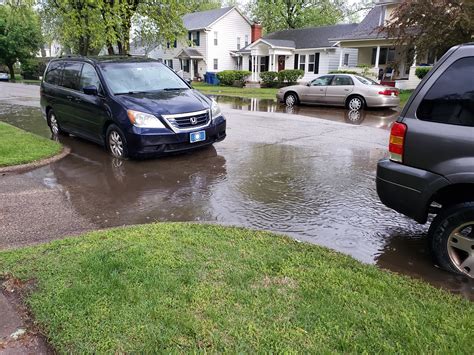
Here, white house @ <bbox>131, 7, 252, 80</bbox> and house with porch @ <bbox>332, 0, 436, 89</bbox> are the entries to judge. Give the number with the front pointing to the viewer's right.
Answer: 0

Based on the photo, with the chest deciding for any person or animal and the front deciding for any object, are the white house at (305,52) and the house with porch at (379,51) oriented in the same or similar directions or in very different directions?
same or similar directions

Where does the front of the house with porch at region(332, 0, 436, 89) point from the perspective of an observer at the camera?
facing the viewer and to the left of the viewer

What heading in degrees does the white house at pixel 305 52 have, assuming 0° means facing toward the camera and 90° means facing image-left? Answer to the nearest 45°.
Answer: approximately 45°

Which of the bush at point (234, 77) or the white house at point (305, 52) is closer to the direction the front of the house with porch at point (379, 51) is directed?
the bush

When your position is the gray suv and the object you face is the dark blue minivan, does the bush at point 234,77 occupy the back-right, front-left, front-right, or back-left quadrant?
front-right

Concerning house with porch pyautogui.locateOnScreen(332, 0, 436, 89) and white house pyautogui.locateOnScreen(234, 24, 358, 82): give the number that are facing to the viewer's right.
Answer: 0

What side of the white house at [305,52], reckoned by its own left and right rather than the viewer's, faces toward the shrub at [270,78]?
front

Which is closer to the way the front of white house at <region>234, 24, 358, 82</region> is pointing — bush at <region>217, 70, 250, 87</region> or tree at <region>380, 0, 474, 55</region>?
the bush

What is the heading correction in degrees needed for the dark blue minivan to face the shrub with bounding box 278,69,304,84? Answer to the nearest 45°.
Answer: approximately 90° to its left

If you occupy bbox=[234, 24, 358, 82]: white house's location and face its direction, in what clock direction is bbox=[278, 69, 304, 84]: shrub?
The shrub is roughly at 11 o'clock from the white house.

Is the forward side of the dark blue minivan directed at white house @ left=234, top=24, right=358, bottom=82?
no

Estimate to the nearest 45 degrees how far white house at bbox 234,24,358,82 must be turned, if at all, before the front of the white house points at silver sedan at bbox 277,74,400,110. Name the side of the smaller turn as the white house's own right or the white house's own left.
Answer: approximately 45° to the white house's own left

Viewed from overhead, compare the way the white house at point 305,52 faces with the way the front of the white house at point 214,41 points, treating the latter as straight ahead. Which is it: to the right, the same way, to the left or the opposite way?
the same way

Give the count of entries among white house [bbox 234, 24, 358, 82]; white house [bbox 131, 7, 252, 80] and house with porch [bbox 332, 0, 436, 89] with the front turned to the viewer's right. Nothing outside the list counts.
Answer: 0
